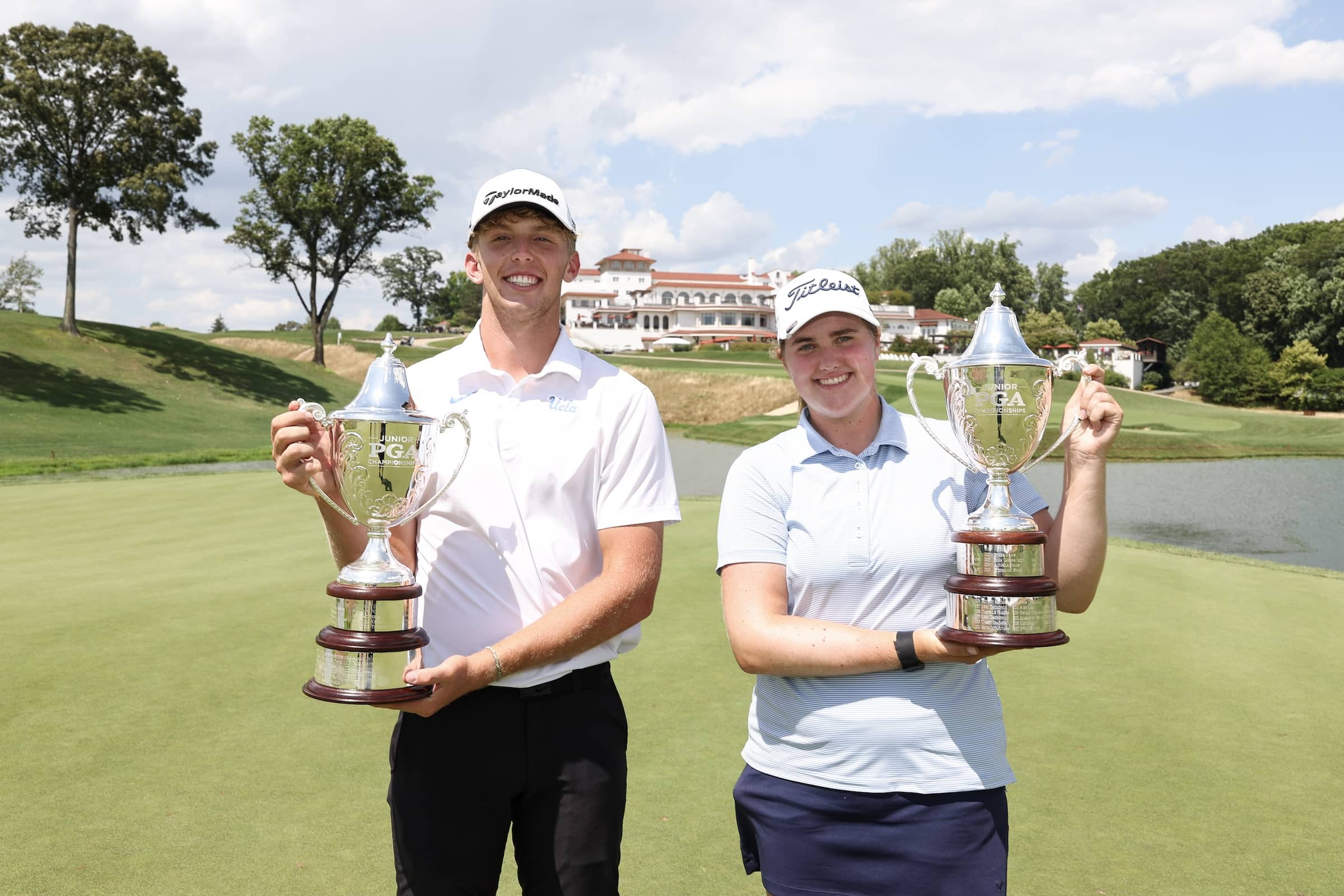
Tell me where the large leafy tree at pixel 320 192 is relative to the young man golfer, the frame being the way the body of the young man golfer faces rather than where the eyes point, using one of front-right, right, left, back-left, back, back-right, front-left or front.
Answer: back

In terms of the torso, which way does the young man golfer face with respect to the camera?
toward the camera

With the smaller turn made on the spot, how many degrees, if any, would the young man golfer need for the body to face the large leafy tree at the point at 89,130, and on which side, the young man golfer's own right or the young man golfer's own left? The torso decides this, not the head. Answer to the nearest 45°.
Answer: approximately 180°
